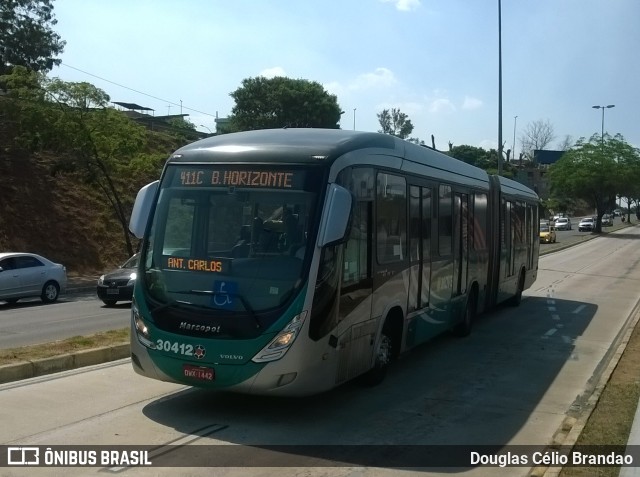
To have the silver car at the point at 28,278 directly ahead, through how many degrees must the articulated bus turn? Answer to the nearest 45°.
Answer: approximately 90° to its right

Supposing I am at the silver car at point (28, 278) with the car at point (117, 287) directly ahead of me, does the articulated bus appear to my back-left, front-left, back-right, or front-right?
front-right

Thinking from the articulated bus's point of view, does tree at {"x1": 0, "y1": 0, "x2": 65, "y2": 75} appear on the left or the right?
on its right

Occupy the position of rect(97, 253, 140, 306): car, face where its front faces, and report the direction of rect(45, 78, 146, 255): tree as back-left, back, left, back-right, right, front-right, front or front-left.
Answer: back-right

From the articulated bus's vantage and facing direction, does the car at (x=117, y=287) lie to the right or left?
on its right

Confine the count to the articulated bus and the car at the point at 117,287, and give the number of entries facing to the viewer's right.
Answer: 0

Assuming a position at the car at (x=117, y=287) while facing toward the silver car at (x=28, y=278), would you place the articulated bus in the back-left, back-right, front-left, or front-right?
back-left

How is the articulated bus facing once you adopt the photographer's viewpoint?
facing the viewer and to the left of the viewer

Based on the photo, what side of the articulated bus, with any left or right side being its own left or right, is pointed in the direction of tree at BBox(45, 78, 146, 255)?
right
